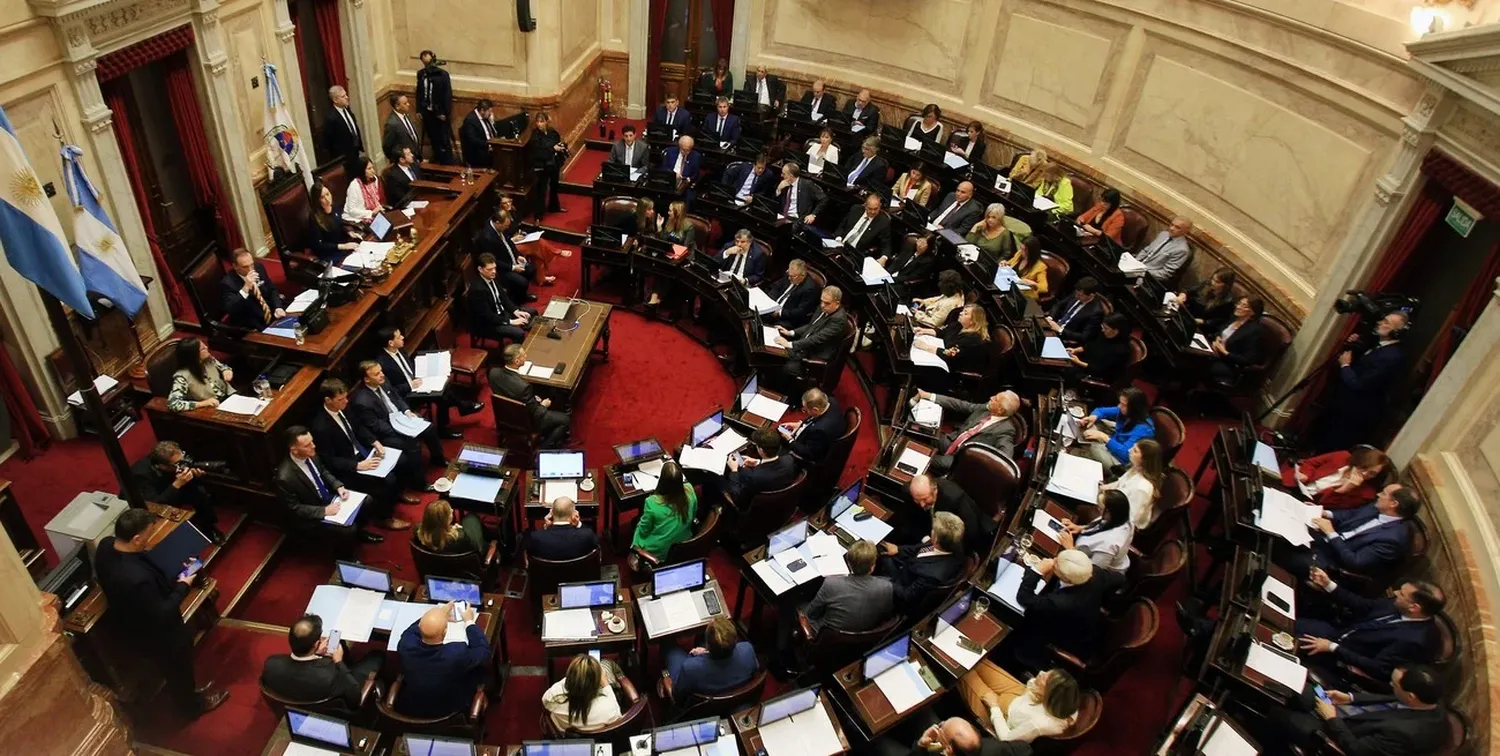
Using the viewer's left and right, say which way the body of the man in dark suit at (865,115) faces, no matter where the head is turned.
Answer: facing the viewer and to the left of the viewer

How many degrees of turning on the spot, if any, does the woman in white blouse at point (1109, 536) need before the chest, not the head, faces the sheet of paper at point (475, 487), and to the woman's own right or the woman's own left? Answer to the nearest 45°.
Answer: approximately 45° to the woman's own left

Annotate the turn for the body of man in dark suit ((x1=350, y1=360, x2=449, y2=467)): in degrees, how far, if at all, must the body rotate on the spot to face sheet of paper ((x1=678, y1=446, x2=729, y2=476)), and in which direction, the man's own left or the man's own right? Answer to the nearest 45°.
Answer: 0° — they already face it

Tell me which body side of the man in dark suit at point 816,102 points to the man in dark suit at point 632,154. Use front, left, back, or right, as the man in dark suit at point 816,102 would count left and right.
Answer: front

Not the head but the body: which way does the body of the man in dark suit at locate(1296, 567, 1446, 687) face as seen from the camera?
to the viewer's left

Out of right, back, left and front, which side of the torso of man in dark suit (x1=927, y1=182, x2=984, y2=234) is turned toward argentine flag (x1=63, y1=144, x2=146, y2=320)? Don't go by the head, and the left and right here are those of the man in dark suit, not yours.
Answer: front

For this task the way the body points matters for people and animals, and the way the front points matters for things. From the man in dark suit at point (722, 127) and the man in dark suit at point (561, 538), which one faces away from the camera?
the man in dark suit at point (561, 538)

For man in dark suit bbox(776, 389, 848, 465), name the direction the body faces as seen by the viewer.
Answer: to the viewer's left

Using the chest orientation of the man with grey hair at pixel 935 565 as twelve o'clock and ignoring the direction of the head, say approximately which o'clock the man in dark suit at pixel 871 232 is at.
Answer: The man in dark suit is roughly at 1 o'clock from the man with grey hair.

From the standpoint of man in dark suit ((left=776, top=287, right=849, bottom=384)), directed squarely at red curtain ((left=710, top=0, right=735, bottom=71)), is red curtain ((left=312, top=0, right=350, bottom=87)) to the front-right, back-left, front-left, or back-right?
front-left

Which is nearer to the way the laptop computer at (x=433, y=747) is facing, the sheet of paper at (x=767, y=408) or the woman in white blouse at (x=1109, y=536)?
the woman in white blouse

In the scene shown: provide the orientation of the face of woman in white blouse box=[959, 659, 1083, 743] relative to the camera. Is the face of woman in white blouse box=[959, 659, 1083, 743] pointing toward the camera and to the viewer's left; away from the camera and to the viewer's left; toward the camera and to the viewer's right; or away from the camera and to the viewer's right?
away from the camera and to the viewer's left

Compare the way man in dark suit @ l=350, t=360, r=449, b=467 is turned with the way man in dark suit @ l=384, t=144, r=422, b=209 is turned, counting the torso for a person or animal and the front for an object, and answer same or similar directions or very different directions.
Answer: same or similar directions

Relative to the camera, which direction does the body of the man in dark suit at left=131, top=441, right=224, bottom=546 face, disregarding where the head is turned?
to the viewer's right

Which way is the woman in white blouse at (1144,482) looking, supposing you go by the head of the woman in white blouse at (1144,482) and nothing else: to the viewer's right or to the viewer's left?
to the viewer's left

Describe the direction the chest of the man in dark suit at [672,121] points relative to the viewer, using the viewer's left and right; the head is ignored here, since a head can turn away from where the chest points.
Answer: facing the viewer

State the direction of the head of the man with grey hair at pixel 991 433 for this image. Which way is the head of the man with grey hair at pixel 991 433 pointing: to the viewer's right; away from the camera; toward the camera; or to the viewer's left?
to the viewer's left

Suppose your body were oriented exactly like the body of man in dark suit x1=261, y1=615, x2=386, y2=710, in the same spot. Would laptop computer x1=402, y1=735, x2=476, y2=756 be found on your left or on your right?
on your right

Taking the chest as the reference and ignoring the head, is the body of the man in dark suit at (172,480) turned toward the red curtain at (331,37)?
no

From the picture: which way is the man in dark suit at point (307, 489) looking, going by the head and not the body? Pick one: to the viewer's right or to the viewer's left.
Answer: to the viewer's right

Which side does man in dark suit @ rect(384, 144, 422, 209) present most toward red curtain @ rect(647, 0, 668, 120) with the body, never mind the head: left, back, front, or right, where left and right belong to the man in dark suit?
left

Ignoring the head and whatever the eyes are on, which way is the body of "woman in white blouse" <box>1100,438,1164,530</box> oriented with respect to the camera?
to the viewer's left

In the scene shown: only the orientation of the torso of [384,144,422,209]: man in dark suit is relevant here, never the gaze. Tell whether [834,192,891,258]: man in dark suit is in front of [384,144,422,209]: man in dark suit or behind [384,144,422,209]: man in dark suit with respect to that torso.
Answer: in front

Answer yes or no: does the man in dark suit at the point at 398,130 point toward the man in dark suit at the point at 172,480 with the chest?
no
